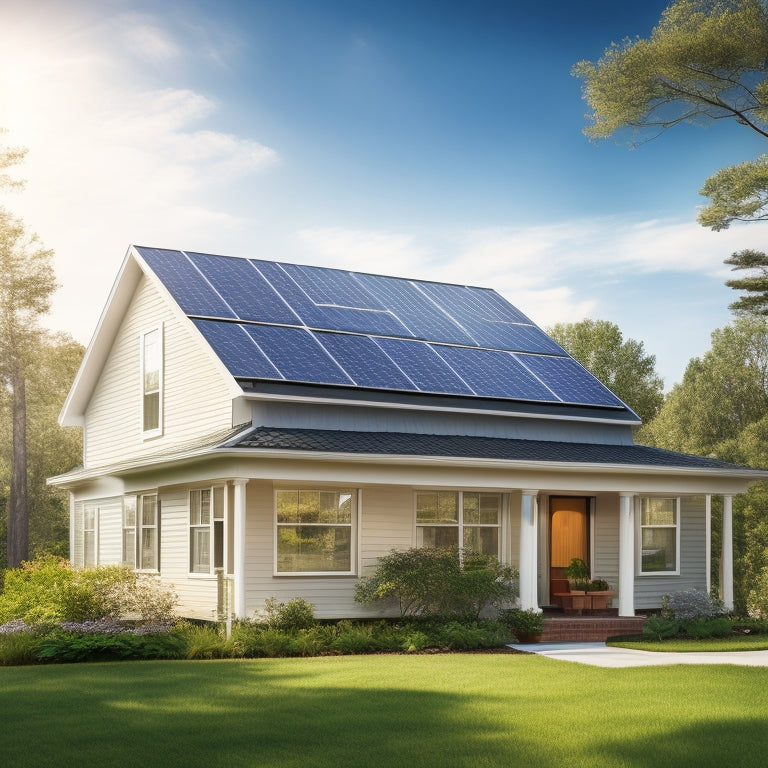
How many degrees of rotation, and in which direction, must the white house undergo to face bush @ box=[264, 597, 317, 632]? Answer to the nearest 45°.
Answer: approximately 45° to its right

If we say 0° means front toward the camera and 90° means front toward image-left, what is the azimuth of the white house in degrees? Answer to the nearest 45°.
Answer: approximately 315°
